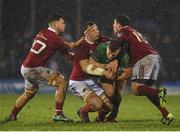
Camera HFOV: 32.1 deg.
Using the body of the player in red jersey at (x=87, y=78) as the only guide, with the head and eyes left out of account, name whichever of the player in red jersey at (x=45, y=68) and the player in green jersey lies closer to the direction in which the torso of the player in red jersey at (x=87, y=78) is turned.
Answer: the player in green jersey

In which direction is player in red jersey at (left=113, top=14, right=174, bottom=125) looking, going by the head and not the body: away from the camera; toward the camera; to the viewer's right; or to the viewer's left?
to the viewer's left

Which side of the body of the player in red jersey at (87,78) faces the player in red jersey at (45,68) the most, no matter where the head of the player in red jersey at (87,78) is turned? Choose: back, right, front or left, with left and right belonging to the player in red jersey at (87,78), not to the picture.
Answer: back

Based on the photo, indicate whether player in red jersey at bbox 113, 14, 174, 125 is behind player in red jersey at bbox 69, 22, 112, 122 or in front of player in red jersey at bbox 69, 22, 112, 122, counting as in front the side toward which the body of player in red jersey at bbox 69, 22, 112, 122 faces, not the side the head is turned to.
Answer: in front

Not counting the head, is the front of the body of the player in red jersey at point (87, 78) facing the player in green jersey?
yes

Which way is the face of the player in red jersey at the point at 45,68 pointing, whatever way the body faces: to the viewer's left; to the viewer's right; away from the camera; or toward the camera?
to the viewer's right

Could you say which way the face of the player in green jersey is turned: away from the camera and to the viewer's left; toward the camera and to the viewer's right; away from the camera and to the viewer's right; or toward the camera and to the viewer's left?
toward the camera and to the viewer's left

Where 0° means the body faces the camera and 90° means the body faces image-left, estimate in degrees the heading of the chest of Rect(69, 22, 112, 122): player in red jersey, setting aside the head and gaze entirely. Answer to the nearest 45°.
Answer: approximately 270°
